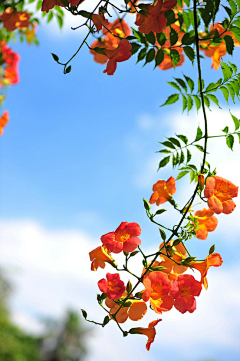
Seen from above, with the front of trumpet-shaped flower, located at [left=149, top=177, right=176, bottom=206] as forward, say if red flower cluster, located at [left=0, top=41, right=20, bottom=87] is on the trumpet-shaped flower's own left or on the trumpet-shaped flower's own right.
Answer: on the trumpet-shaped flower's own right

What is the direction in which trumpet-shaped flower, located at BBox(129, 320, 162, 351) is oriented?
to the viewer's right

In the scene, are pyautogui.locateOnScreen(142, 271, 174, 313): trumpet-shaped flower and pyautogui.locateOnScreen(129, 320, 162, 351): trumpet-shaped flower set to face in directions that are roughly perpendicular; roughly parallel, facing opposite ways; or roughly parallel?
roughly perpendicular
